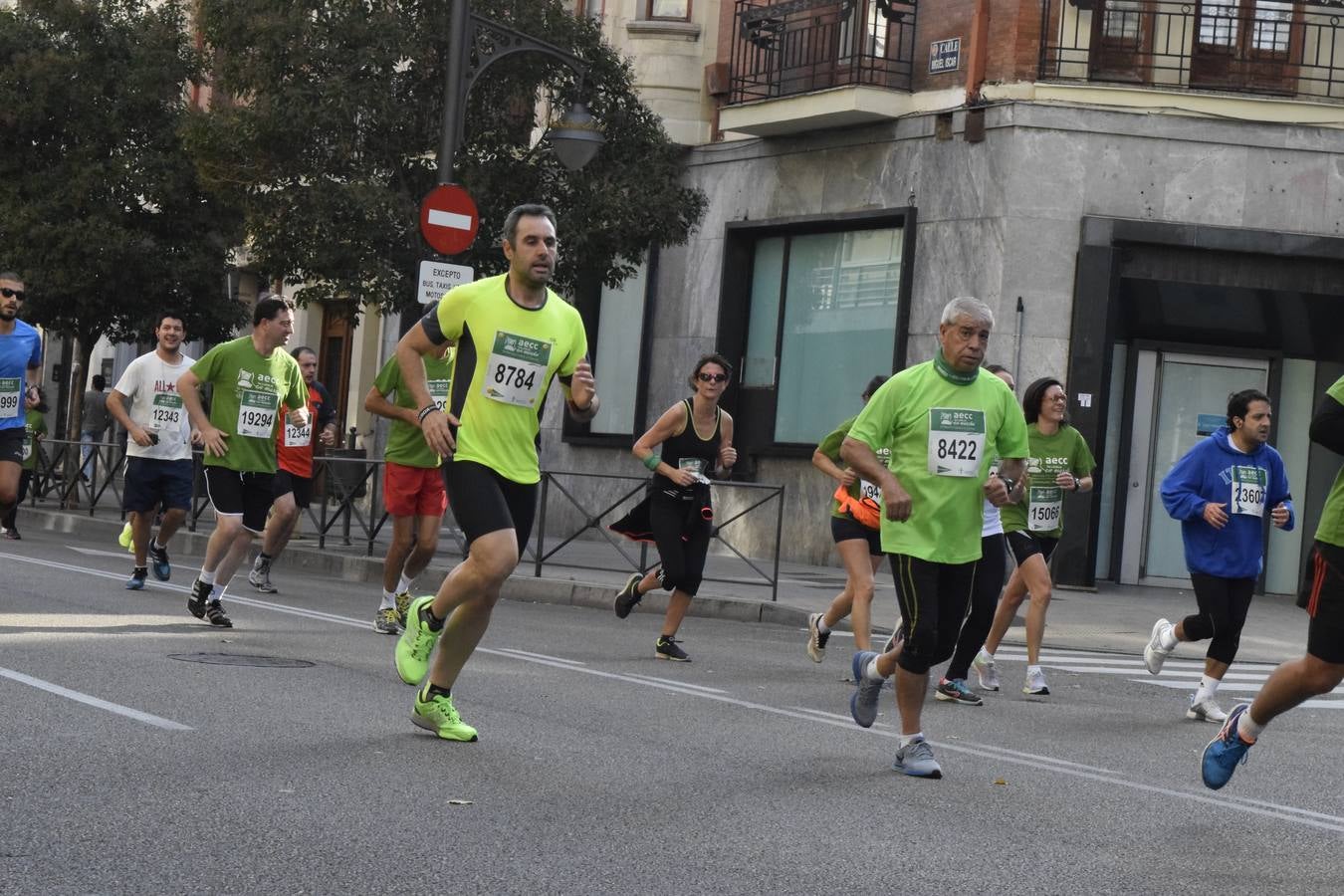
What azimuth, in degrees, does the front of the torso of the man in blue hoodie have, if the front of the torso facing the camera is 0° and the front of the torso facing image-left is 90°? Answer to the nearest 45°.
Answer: approximately 315°

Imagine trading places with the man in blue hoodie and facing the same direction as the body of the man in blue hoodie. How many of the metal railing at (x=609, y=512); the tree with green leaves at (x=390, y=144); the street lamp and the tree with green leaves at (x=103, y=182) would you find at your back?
4

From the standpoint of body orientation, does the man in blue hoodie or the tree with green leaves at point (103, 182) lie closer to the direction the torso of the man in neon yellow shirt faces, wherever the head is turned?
the man in blue hoodie

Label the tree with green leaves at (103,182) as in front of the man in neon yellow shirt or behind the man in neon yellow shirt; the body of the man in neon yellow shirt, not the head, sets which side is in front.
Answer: behind

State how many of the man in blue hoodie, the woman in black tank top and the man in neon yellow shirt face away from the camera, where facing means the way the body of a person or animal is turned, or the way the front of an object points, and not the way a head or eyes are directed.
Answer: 0

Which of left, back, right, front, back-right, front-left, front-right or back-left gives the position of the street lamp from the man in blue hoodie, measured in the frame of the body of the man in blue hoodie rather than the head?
back
